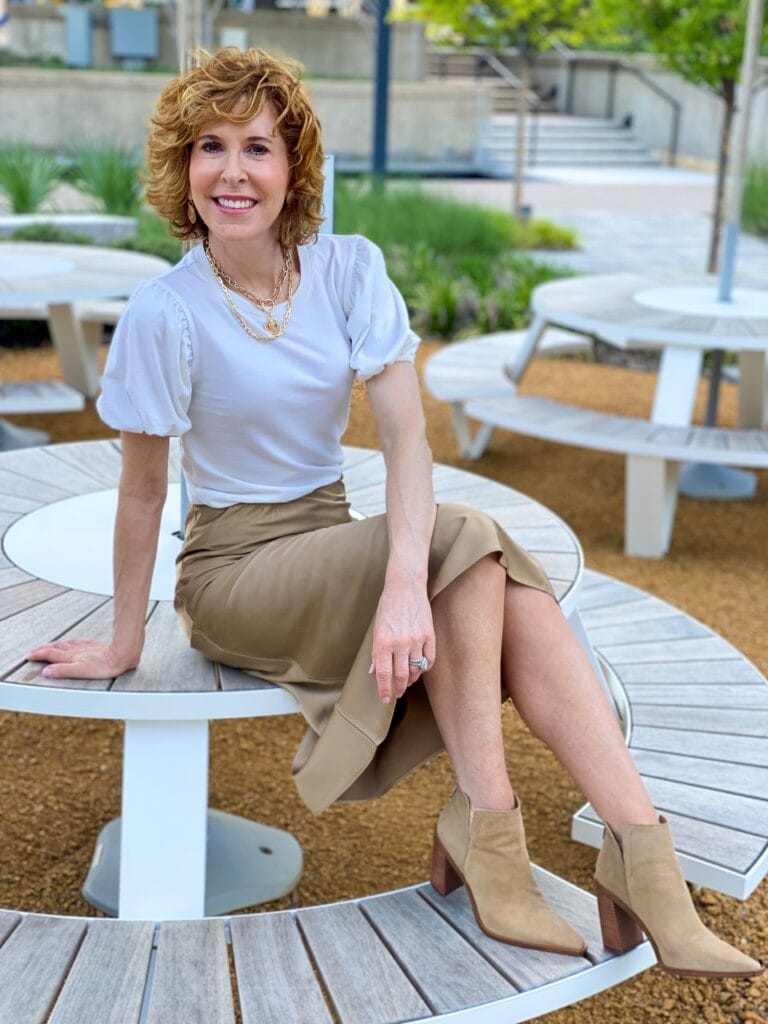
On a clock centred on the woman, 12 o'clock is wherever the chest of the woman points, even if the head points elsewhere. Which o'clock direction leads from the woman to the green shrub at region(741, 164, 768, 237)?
The green shrub is roughly at 8 o'clock from the woman.

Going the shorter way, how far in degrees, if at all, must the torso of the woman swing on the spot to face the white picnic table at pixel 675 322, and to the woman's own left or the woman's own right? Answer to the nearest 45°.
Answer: approximately 135° to the woman's own left

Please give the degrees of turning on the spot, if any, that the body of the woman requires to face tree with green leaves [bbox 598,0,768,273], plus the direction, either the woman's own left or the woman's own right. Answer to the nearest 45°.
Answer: approximately 135° to the woman's own left

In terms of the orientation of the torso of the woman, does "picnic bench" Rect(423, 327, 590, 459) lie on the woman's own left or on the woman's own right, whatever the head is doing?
on the woman's own left

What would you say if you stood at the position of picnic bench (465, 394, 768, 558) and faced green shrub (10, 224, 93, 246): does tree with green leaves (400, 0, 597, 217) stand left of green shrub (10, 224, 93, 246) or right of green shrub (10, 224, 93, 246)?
right

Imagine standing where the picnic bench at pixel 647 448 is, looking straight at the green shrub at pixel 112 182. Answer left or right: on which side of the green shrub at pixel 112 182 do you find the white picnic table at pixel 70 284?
left

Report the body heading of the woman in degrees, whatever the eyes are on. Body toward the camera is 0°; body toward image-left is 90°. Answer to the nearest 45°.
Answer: approximately 315°

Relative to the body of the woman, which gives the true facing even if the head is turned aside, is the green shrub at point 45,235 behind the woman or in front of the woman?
behind

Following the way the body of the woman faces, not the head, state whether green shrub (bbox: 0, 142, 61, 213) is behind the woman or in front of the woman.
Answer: behind
